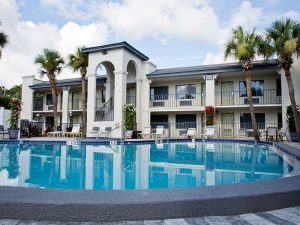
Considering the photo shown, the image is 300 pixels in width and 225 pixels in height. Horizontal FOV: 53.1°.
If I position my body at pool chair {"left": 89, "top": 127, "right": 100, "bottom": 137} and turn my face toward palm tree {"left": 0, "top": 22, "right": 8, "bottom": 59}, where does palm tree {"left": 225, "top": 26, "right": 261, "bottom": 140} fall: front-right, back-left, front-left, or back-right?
back-left

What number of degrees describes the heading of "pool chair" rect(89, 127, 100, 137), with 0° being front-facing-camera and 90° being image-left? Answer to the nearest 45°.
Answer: approximately 45°

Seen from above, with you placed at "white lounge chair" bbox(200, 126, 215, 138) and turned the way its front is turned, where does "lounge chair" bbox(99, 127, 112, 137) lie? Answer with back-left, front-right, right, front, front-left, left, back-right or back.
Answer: front-right

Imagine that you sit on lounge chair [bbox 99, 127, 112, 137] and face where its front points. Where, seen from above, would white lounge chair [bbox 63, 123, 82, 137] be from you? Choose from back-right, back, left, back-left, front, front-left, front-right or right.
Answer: right

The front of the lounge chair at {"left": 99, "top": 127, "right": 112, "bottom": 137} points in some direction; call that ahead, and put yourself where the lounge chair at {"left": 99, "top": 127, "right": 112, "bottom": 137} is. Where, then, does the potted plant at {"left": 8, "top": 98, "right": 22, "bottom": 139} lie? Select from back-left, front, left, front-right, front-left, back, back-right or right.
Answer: front-right

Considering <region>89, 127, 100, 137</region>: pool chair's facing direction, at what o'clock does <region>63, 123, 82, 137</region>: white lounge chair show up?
The white lounge chair is roughly at 3 o'clock from the pool chair.

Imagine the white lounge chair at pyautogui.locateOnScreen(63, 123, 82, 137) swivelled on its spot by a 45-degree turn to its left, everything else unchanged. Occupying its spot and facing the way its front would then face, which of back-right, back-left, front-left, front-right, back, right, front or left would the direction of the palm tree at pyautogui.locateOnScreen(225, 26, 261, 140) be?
front-left

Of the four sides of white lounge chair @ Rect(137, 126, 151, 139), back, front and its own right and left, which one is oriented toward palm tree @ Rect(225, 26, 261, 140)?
left

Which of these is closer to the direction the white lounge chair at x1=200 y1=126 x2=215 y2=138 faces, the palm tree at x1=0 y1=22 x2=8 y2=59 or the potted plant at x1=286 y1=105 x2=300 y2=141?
the palm tree

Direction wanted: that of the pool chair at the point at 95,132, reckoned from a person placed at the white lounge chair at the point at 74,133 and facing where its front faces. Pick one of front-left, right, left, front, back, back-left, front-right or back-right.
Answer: left

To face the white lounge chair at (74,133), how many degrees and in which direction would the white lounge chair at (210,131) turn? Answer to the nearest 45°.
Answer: approximately 45° to its right
